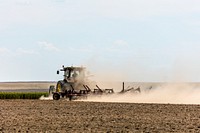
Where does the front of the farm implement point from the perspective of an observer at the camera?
facing away from the viewer and to the left of the viewer
